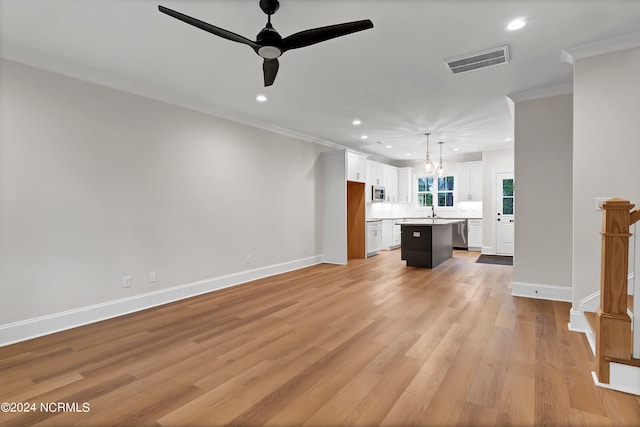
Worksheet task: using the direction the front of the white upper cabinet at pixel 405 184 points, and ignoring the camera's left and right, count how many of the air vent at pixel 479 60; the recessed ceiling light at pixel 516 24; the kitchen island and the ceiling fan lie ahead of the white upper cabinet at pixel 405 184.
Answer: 4

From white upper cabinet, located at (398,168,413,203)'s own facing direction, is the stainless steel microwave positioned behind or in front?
in front

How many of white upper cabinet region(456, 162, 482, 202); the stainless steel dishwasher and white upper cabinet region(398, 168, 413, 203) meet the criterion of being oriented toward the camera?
3

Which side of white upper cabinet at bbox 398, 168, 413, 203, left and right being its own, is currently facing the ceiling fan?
front

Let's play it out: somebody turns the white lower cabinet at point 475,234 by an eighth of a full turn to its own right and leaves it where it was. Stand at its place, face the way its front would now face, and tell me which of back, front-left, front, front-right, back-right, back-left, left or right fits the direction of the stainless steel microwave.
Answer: front

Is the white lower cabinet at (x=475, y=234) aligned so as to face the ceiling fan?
yes

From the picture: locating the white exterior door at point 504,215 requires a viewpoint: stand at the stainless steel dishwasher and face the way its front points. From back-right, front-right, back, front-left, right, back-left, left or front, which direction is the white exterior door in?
front-left

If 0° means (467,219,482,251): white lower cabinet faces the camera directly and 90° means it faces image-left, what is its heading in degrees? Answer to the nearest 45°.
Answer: approximately 0°

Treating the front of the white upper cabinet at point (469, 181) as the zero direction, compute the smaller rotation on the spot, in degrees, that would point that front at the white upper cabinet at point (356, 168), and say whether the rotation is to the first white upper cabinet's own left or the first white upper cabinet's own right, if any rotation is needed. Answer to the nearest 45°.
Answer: approximately 45° to the first white upper cabinet's own right

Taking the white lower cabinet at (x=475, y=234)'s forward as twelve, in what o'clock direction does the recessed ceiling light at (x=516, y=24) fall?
The recessed ceiling light is roughly at 12 o'clock from the white lower cabinet.

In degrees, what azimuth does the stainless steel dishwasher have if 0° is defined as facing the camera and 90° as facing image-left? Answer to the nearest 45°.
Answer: approximately 0°

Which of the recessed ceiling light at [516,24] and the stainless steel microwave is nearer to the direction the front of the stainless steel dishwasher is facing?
the recessed ceiling light

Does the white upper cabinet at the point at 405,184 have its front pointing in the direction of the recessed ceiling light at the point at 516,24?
yes
